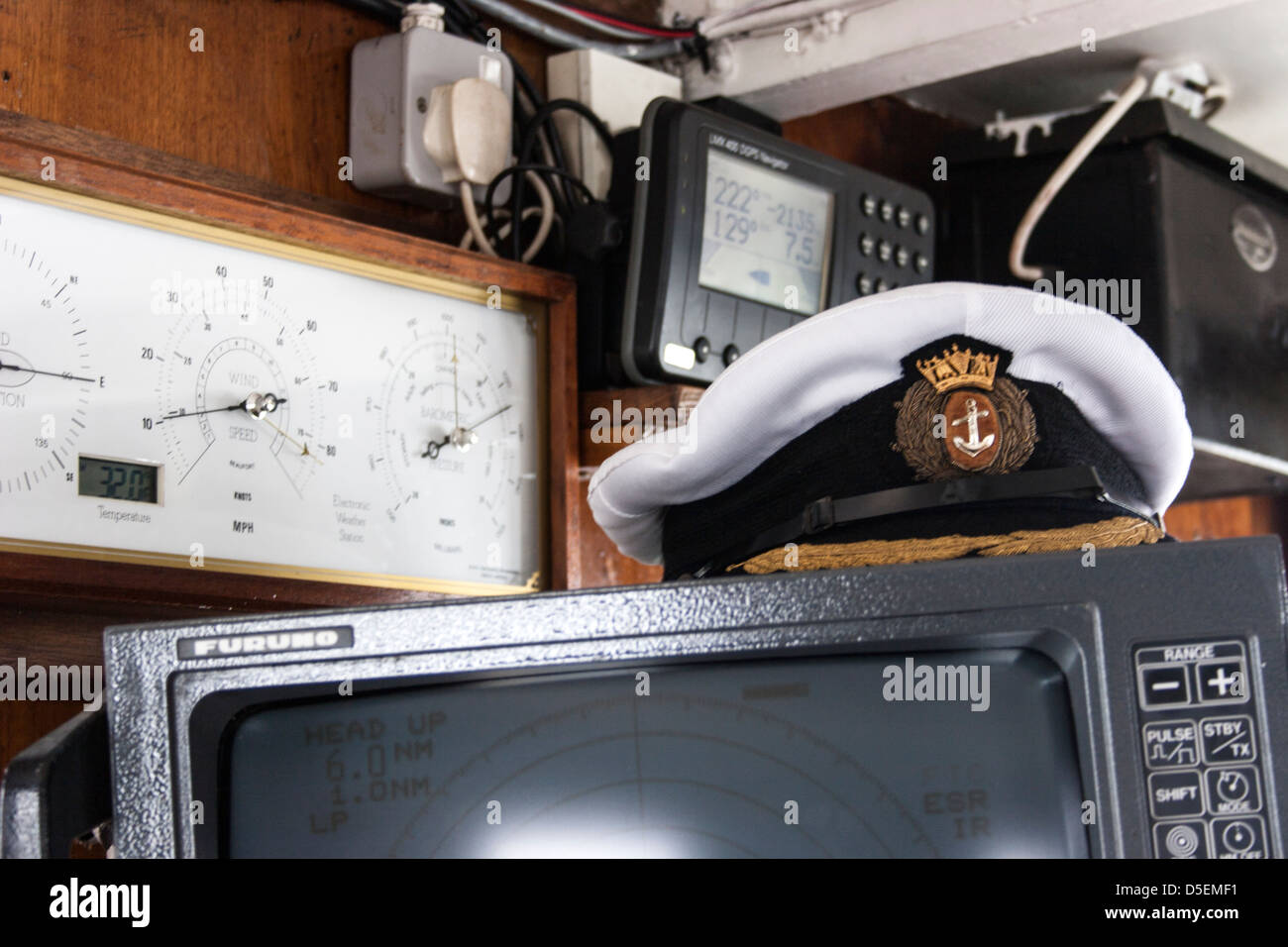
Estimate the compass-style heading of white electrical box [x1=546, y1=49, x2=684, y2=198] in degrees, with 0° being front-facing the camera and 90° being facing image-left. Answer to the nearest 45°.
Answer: approximately 315°

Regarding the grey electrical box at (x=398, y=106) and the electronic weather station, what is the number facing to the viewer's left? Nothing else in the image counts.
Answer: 0

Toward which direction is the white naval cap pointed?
toward the camera

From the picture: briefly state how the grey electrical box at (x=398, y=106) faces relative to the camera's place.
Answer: facing the viewer and to the right of the viewer
